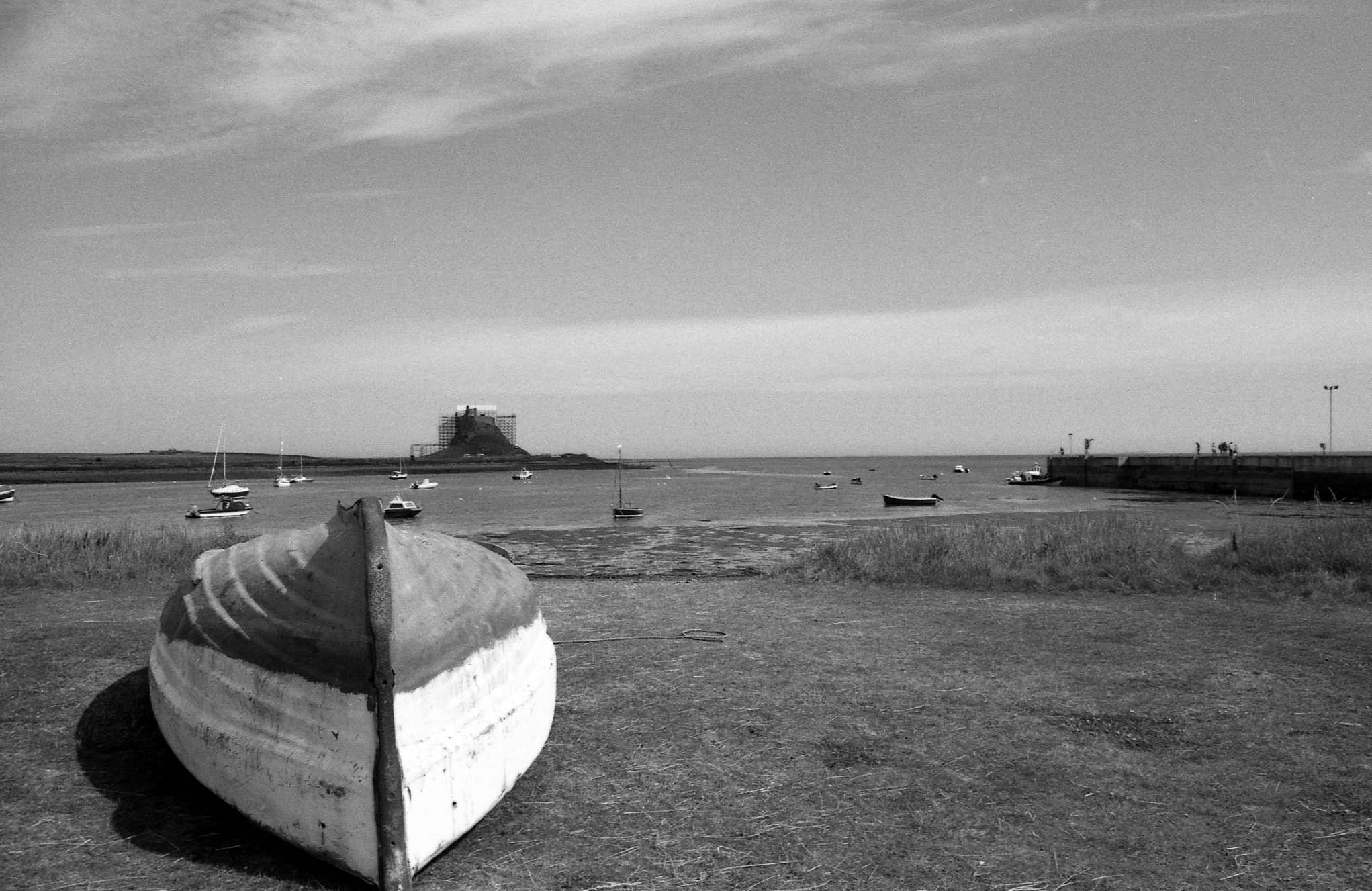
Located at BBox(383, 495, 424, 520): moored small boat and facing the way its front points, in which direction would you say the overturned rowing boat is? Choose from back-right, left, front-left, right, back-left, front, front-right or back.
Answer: right

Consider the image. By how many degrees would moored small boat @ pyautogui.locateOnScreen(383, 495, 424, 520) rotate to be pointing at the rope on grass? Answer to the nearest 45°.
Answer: approximately 90° to its right

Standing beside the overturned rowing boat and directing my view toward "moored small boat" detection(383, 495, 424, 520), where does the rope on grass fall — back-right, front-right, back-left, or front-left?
front-right

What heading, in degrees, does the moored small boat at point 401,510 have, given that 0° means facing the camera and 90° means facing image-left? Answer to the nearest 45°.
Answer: approximately 270°

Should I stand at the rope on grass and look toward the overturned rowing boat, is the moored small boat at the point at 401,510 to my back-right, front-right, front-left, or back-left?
back-right

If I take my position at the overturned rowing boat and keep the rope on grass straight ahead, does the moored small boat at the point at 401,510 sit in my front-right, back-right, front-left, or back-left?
front-left

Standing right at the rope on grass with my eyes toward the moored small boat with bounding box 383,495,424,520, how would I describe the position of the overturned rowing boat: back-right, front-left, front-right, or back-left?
back-left
